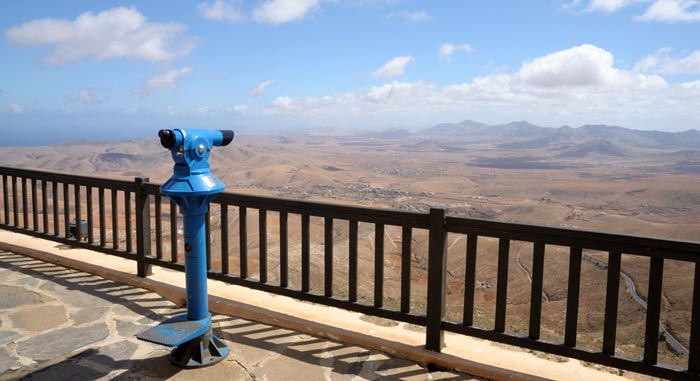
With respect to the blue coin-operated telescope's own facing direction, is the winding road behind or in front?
in front
